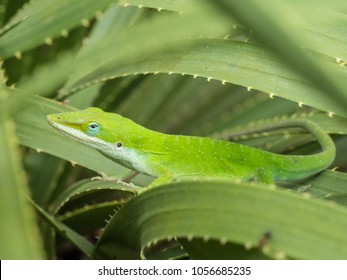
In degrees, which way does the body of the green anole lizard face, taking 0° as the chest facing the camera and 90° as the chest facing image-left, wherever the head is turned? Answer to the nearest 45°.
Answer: approximately 90°
